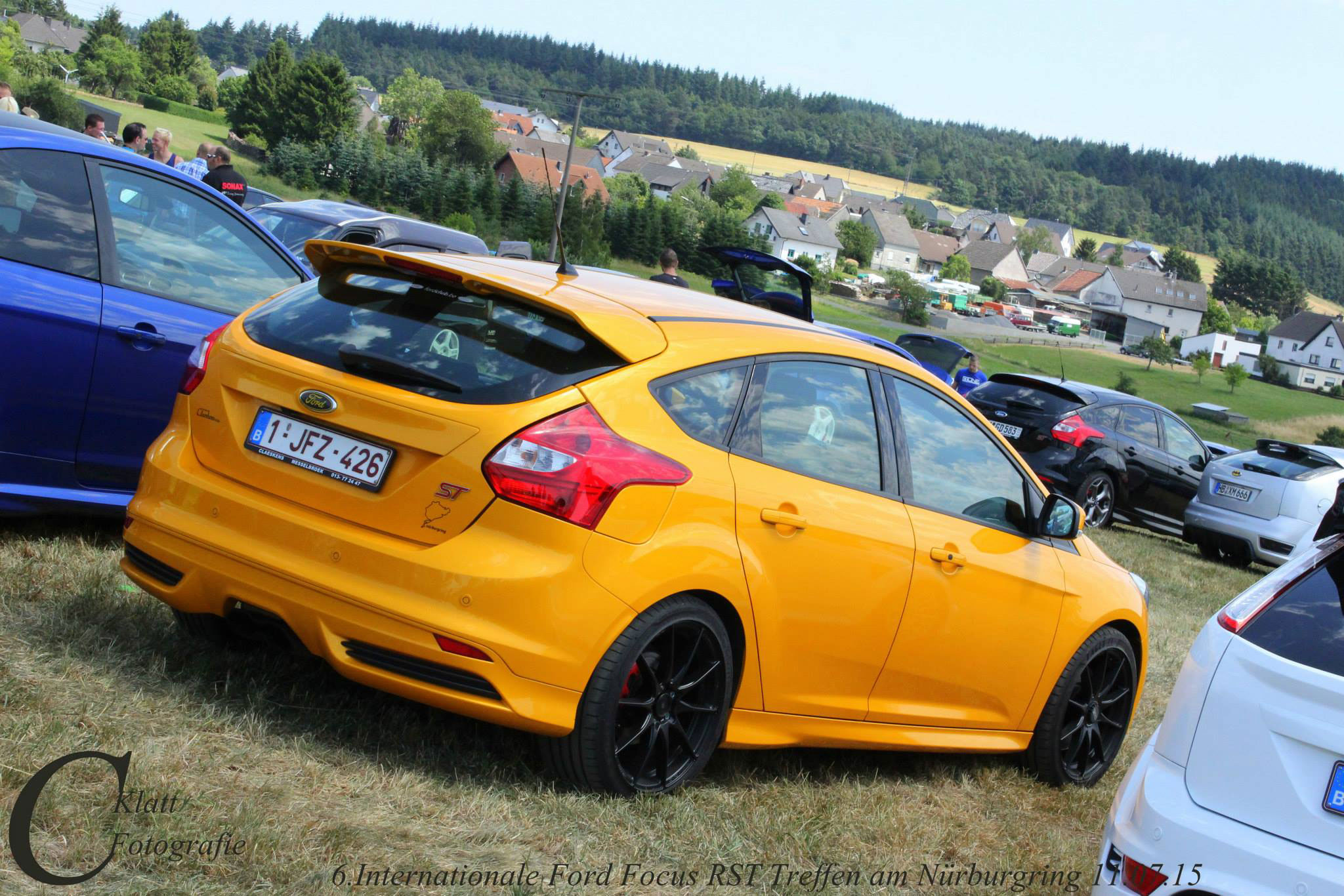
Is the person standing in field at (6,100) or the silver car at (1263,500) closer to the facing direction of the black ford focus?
the silver car

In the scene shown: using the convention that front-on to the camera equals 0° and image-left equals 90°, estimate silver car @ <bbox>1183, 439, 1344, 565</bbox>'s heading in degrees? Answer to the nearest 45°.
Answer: approximately 225°

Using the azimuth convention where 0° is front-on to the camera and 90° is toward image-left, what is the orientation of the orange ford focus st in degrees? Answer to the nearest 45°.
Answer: approximately 225°

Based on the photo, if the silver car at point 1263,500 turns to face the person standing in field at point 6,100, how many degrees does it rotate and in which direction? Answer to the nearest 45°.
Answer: approximately 135° to its left

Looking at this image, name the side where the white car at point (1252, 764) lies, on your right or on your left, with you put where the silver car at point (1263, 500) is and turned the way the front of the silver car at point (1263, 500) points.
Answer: on your right

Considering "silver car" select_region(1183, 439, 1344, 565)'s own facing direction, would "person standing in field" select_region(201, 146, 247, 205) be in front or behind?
behind

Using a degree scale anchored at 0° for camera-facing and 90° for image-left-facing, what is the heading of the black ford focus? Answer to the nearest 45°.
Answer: approximately 225°
